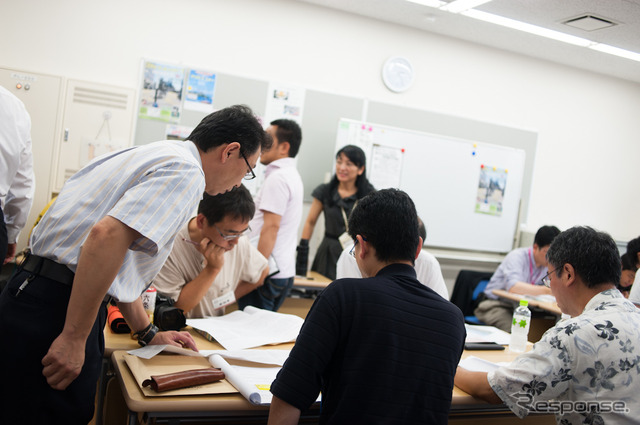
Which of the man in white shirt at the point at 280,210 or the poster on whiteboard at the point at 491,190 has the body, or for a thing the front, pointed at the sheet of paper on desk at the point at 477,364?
the poster on whiteboard

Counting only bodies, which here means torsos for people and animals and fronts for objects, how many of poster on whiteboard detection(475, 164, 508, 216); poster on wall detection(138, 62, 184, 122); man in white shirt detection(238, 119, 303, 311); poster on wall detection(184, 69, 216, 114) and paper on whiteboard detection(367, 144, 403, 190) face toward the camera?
4

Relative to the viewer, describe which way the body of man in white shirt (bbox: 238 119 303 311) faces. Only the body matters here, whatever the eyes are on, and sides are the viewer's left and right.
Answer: facing to the left of the viewer

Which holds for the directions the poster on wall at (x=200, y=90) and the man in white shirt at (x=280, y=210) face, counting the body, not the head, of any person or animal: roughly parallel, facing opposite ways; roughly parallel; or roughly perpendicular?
roughly perpendicular

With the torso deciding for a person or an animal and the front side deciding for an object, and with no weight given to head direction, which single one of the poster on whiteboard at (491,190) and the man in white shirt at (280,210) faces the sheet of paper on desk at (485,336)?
the poster on whiteboard

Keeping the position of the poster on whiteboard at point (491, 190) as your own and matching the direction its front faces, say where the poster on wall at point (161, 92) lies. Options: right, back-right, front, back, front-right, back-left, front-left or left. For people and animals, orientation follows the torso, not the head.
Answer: front-right

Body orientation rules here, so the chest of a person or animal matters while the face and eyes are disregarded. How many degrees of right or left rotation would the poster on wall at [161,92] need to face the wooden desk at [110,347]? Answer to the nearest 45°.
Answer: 0° — it already faces it

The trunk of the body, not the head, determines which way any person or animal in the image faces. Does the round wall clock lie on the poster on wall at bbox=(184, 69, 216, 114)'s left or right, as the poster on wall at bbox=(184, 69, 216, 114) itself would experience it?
on its left

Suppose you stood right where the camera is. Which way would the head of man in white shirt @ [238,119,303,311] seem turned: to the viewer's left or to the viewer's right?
to the viewer's left
